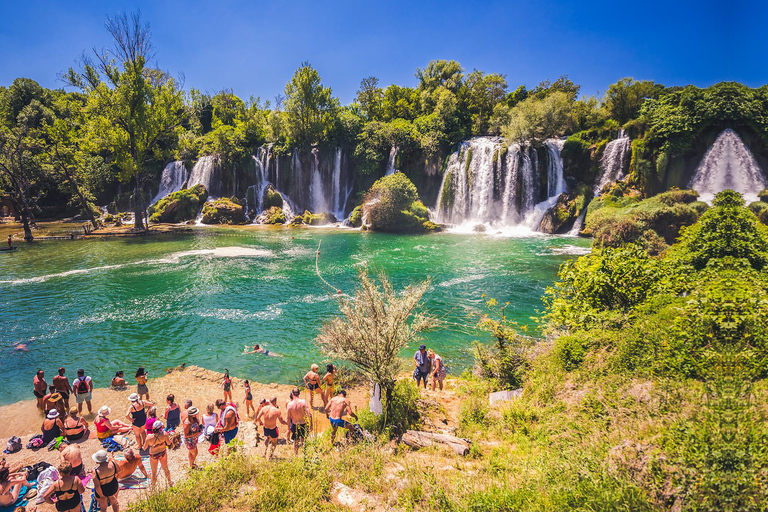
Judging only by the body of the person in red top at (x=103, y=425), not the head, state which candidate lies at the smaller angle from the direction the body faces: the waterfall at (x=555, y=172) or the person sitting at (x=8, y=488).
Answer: the waterfall

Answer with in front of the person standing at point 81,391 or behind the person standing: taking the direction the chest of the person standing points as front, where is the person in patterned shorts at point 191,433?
behind

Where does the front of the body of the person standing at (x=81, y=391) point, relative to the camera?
away from the camera

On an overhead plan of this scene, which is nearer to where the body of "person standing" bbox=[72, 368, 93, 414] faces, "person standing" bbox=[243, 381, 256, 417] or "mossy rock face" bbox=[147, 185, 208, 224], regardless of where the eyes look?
the mossy rock face

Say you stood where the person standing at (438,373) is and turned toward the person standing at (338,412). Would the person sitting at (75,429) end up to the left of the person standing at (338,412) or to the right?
right
